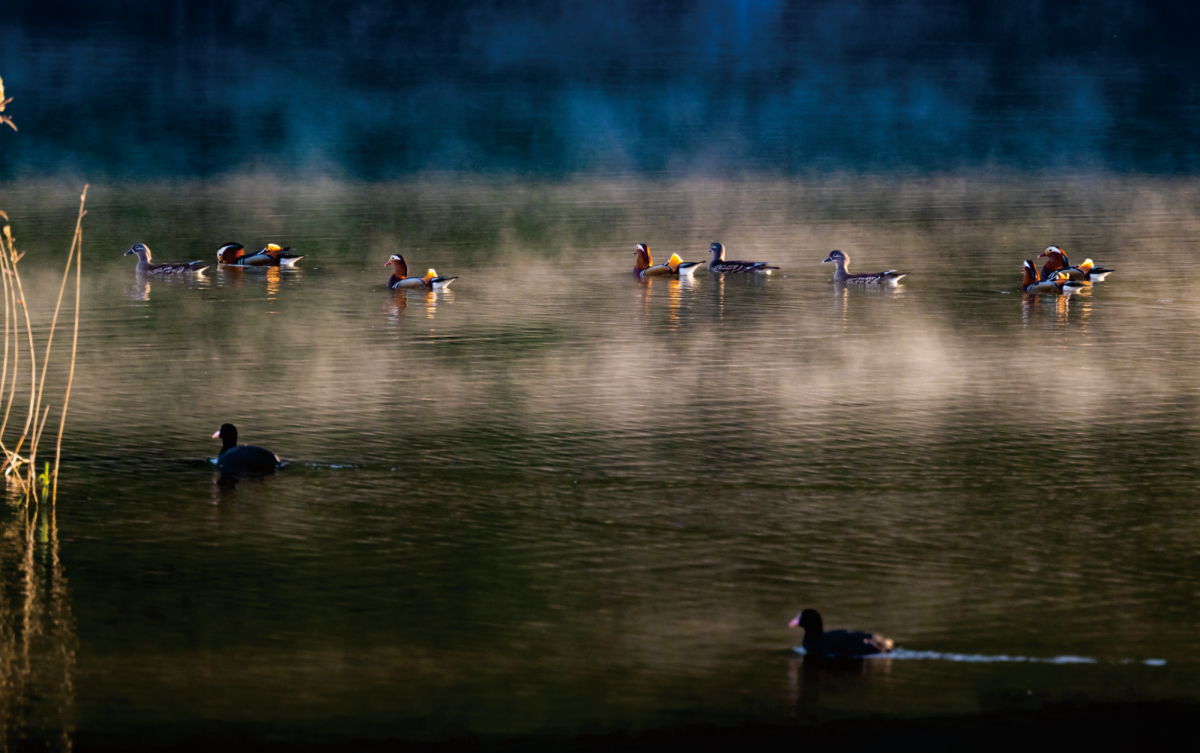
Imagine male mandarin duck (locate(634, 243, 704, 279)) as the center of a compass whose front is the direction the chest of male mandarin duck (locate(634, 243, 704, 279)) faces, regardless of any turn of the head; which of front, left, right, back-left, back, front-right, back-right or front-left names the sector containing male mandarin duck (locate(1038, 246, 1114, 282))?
back

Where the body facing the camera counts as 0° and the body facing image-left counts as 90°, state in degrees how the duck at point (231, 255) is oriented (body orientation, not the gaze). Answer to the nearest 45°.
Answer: approximately 90°

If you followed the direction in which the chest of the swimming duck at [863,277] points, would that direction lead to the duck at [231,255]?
yes

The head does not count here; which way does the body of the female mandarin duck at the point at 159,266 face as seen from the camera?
to the viewer's left

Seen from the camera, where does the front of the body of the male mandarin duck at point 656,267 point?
to the viewer's left

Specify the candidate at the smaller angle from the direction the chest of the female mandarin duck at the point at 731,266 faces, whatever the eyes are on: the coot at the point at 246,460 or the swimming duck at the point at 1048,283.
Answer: the coot

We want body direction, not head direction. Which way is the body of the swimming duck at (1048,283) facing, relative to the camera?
to the viewer's left

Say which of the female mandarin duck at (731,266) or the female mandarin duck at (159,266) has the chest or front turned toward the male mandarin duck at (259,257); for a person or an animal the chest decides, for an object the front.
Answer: the female mandarin duck at (731,266)

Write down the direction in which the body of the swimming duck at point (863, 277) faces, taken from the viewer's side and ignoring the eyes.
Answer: to the viewer's left

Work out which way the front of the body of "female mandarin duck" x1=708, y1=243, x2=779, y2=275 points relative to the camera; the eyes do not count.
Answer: to the viewer's left

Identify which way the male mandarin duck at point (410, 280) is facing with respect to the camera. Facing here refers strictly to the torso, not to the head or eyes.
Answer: to the viewer's left

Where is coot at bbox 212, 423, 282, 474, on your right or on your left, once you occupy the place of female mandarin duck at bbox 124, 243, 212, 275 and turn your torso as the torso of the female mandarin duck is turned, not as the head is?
on your left
